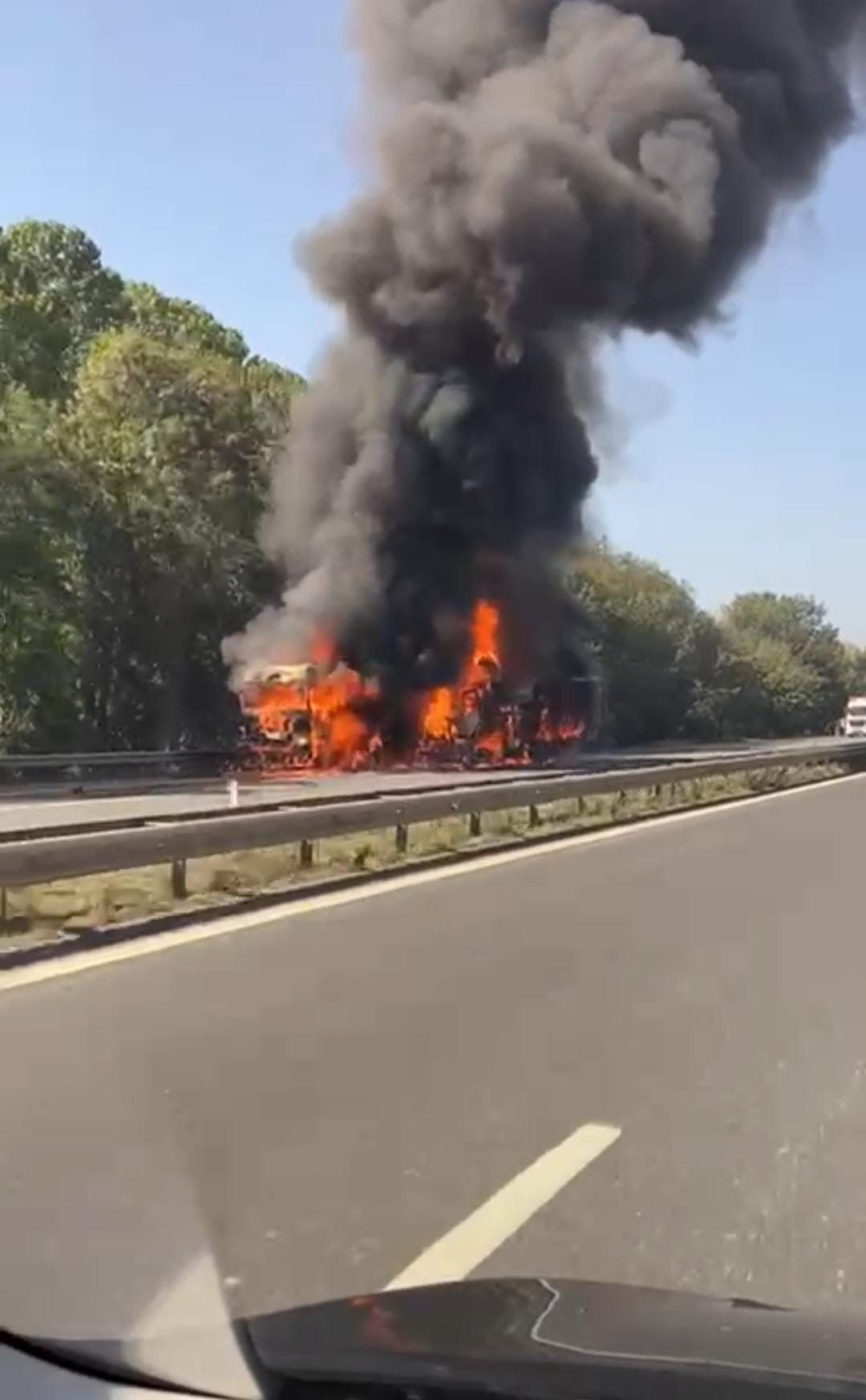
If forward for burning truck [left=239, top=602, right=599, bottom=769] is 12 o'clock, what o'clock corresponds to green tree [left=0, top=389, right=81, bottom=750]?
The green tree is roughly at 1 o'clock from the burning truck.

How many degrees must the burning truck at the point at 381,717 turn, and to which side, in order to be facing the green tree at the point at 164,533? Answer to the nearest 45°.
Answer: approximately 90° to its right

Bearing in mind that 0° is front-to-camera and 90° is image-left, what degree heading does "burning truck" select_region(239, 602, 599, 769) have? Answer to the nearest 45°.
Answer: approximately 45°
